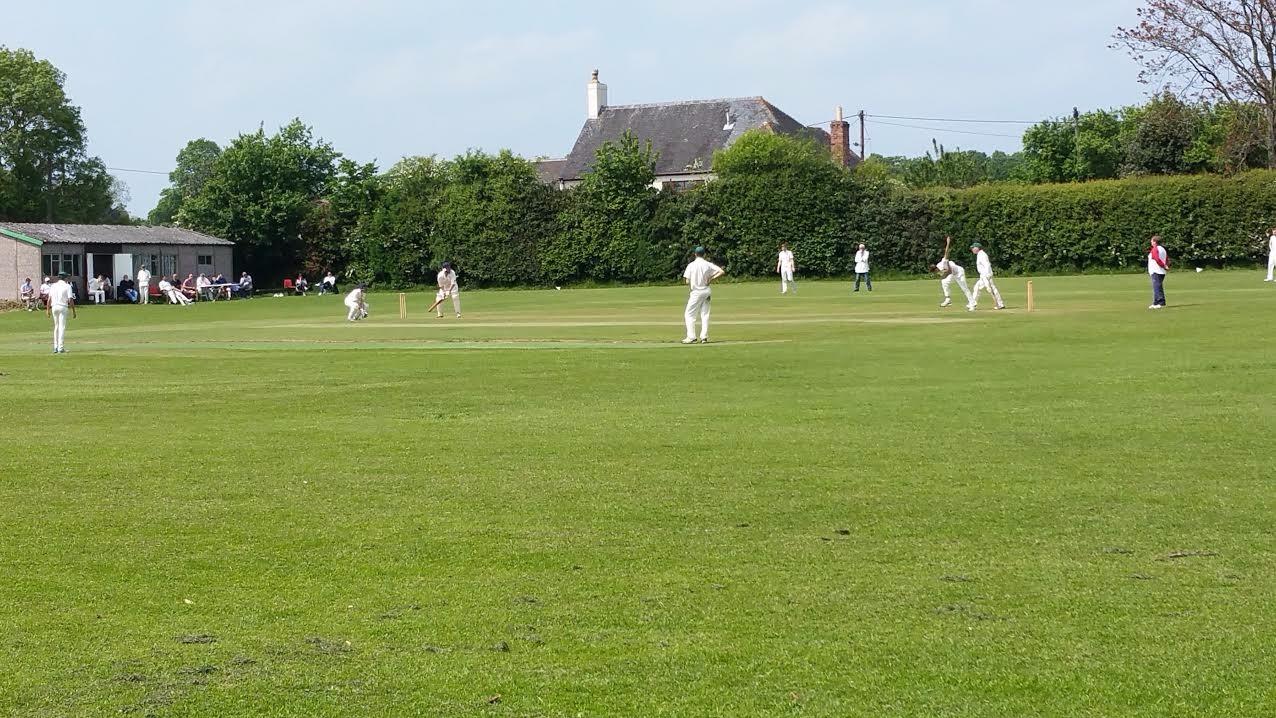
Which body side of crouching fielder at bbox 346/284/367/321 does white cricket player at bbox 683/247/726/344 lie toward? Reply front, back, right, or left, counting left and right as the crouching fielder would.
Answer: right

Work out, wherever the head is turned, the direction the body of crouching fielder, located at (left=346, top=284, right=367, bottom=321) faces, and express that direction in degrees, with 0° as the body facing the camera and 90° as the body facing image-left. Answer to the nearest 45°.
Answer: approximately 270°

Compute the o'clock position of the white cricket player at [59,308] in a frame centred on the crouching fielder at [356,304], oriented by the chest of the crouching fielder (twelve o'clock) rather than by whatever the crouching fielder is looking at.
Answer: The white cricket player is roughly at 4 o'clock from the crouching fielder.
